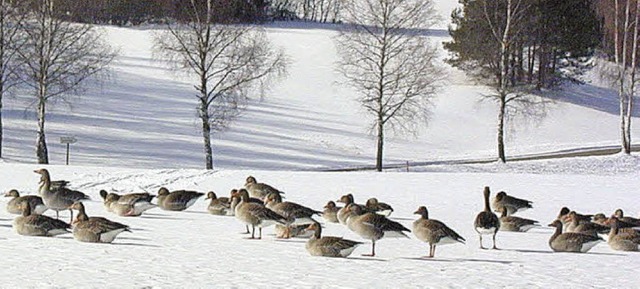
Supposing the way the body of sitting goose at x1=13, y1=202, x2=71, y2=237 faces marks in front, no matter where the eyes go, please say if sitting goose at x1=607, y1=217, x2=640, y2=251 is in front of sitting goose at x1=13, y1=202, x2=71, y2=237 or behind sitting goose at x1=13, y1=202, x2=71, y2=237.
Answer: behind

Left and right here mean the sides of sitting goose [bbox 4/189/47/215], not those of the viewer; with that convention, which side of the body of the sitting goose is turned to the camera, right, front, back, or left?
left

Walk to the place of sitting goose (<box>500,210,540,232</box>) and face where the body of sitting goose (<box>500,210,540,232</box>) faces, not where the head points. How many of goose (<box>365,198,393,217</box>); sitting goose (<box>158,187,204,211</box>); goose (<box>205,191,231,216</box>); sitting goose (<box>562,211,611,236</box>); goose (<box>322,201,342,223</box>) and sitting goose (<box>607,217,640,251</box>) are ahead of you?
4

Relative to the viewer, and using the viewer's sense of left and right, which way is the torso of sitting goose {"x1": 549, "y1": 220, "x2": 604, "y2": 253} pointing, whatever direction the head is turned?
facing to the left of the viewer

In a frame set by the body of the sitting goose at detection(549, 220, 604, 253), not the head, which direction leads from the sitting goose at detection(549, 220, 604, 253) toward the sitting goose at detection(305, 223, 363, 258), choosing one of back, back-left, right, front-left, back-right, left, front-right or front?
front-left

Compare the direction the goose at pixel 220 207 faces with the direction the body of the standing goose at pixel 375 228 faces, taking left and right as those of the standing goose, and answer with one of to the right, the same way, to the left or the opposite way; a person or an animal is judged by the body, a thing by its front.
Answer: the same way

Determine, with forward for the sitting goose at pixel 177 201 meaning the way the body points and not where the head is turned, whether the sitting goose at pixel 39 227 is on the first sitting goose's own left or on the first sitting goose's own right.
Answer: on the first sitting goose's own left

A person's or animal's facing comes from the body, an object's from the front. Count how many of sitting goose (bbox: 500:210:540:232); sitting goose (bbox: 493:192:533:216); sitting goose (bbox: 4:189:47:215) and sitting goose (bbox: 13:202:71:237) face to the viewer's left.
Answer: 4

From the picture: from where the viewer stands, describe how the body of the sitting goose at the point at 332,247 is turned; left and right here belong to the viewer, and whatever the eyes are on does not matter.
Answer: facing to the left of the viewer

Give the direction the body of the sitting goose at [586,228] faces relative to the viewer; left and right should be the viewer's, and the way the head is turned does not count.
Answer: facing to the left of the viewer

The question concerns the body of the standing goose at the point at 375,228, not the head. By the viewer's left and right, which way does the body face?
facing to the left of the viewer

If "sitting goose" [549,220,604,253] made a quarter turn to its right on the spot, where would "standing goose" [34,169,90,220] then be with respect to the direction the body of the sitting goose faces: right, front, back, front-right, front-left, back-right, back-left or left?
left

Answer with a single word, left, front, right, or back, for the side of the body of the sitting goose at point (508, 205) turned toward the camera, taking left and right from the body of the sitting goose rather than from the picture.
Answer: left

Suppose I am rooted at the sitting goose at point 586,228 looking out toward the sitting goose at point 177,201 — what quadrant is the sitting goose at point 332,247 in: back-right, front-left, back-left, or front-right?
front-left

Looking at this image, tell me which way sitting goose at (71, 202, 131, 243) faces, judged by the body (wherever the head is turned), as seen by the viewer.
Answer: to the viewer's left

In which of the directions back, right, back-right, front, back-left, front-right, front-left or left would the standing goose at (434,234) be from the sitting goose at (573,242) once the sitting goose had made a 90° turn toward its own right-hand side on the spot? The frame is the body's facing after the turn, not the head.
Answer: back-left

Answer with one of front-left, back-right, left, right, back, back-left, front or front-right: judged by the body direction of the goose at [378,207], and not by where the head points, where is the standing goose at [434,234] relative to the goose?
left
